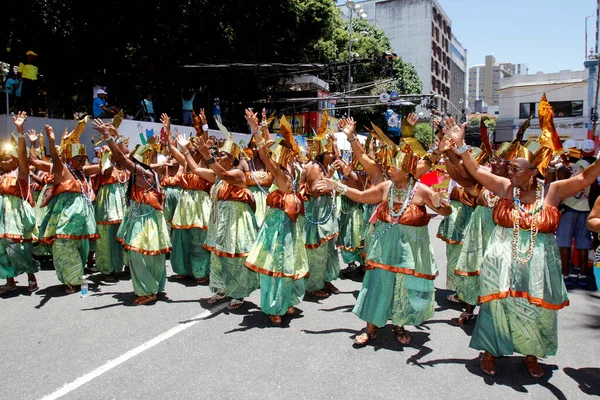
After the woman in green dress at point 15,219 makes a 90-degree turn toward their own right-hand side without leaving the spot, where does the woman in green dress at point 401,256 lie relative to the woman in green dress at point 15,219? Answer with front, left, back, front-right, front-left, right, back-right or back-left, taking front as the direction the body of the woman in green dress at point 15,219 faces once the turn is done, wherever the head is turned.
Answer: back

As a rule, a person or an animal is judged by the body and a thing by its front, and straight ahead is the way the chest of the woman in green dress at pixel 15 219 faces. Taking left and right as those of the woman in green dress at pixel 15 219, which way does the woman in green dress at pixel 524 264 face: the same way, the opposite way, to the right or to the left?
the same way

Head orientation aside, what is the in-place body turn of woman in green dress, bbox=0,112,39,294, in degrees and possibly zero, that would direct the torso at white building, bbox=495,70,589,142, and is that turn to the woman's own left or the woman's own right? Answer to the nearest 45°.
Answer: approximately 180°

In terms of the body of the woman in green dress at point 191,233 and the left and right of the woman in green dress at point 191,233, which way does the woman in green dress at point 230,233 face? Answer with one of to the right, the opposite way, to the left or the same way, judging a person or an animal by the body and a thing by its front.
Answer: the same way

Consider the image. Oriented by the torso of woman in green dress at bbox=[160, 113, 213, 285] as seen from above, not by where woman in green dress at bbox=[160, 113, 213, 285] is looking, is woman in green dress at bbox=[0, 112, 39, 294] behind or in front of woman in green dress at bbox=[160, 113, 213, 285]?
in front

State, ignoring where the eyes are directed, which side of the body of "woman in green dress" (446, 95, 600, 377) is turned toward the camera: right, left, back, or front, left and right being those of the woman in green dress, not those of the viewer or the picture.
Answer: front

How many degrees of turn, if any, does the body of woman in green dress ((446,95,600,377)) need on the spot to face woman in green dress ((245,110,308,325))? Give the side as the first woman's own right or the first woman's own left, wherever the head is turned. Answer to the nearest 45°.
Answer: approximately 90° to the first woman's own right

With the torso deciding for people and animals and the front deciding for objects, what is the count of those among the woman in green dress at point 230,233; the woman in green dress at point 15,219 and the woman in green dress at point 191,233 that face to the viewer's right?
0

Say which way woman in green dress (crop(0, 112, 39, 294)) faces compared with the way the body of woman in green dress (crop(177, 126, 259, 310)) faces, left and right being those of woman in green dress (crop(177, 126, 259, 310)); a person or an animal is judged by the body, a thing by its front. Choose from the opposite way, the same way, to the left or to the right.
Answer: the same way

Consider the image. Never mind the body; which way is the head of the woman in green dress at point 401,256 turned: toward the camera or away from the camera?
toward the camera

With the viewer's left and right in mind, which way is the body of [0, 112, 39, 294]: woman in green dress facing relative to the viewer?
facing the viewer and to the left of the viewer

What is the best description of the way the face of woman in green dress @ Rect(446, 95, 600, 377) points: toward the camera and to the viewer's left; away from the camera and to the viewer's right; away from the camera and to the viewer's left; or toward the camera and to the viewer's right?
toward the camera and to the viewer's left

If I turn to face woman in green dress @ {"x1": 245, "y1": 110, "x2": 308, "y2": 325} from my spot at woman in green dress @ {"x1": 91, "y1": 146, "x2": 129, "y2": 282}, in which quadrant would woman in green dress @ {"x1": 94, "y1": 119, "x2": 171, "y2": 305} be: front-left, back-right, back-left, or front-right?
front-right

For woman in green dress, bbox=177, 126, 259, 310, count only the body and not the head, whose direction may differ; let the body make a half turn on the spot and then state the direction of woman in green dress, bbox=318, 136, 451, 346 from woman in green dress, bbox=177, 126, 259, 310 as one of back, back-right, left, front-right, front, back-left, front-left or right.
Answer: right

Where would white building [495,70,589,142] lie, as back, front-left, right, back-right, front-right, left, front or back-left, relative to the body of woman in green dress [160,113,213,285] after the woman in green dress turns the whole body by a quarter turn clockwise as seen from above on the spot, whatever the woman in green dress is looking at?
right

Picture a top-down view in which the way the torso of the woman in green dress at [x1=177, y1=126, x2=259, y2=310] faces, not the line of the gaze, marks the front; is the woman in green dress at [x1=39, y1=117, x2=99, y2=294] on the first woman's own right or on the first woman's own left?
on the first woman's own right

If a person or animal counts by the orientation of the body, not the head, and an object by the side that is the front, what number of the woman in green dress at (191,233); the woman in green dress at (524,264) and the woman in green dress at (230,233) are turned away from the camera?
0

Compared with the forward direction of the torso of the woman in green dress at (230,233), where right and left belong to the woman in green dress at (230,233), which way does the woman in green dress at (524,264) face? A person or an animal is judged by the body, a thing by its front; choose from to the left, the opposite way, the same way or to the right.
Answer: the same way

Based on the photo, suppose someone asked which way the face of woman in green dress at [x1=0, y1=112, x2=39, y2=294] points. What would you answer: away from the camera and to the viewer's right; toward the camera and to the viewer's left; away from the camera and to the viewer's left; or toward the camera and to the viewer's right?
toward the camera and to the viewer's left
